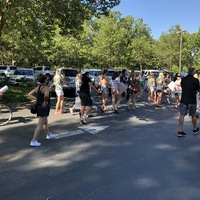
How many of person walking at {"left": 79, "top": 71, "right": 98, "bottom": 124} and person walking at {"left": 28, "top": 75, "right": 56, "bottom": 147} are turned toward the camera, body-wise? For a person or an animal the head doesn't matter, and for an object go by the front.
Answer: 0

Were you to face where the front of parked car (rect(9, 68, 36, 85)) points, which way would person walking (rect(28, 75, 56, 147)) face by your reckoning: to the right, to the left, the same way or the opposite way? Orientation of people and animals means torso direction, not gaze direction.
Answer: the opposite way

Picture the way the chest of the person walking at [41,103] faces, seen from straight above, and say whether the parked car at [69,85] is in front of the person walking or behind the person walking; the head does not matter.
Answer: in front

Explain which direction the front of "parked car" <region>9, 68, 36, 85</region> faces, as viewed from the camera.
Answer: facing the viewer and to the left of the viewer

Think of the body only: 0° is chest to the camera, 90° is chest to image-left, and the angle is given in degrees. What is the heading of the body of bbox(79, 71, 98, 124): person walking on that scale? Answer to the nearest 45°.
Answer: approximately 225°

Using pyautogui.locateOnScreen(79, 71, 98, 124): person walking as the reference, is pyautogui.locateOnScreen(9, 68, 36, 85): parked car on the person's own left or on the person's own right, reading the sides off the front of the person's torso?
on the person's own left

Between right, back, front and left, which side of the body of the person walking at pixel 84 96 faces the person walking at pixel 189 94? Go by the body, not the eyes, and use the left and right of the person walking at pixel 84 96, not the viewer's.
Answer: right

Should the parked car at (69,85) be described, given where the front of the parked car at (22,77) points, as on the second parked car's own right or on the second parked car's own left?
on the second parked car's own left
